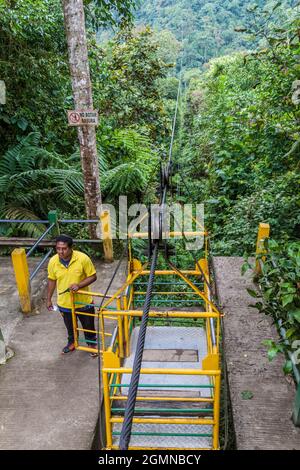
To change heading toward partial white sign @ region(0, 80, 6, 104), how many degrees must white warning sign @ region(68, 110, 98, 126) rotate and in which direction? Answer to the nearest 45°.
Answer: approximately 135° to its right

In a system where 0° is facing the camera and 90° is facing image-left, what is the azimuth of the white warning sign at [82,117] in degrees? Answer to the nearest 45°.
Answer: approximately 0°

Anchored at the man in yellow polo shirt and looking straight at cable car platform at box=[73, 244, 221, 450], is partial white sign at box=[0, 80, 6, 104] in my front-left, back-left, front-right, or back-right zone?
back-left
